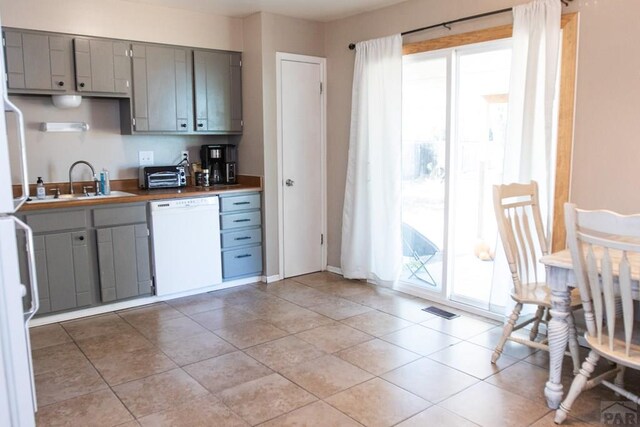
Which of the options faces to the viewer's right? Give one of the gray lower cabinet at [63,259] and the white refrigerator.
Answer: the white refrigerator

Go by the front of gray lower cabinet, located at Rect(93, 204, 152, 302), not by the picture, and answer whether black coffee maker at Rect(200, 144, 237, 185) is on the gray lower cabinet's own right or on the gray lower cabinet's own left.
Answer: on the gray lower cabinet's own left

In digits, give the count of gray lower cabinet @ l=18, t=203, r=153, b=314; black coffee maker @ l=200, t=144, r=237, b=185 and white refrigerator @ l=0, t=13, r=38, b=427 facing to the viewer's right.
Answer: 1

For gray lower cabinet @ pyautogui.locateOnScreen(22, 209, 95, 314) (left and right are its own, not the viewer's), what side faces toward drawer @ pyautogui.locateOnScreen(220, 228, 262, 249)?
left

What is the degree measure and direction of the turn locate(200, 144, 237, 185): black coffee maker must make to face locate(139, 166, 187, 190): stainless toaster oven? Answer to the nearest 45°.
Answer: approximately 45° to its right

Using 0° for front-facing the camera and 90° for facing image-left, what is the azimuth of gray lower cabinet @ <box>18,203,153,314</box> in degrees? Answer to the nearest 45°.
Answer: approximately 0°

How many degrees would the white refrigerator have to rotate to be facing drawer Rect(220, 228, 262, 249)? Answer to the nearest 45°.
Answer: approximately 45° to its left

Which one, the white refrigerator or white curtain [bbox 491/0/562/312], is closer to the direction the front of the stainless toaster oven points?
the white refrigerator

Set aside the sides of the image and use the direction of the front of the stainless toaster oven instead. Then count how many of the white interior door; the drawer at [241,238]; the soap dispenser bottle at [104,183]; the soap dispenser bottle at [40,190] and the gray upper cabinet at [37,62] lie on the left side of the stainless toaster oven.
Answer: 2

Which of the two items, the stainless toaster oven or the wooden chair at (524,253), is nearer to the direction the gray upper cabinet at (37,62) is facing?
the wooden chair
